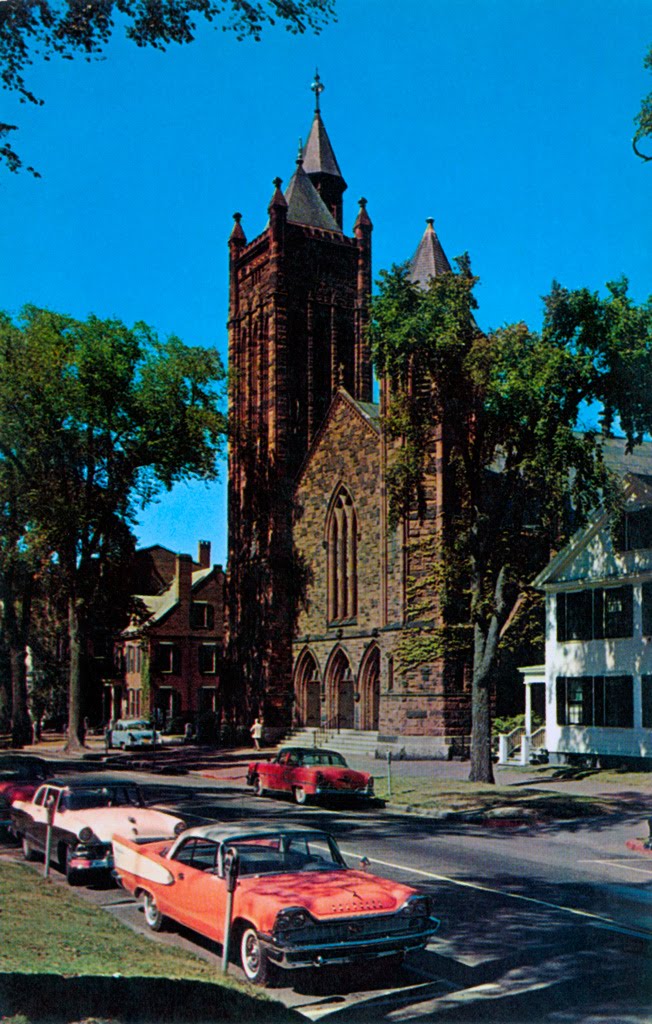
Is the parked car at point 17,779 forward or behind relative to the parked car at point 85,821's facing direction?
behind

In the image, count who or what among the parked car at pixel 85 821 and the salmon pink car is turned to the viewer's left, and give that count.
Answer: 0

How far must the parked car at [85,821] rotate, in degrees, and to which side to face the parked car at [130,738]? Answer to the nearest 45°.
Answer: approximately 135° to its left

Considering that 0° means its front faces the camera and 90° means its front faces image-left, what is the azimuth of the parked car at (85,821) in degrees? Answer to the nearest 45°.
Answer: approximately 315°

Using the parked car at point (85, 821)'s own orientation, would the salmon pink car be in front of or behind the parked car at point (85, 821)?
in front

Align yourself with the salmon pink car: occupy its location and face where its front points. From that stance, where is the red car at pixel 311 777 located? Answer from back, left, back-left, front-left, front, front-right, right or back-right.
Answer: back-left

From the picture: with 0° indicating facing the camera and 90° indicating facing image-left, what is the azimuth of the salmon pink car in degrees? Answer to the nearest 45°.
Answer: approximately 315°

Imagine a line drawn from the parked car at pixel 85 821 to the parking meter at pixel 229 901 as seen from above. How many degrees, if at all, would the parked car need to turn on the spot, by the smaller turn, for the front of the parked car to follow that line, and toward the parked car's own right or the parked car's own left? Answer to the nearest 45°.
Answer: approximately 45° to the parked car's own right
